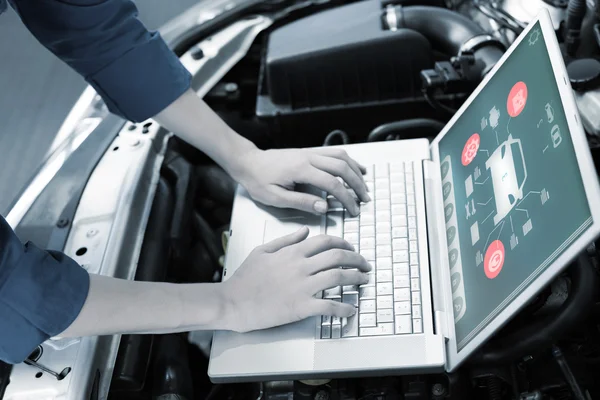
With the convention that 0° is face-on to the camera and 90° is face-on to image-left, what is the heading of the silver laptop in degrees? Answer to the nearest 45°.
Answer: approximately 90°
